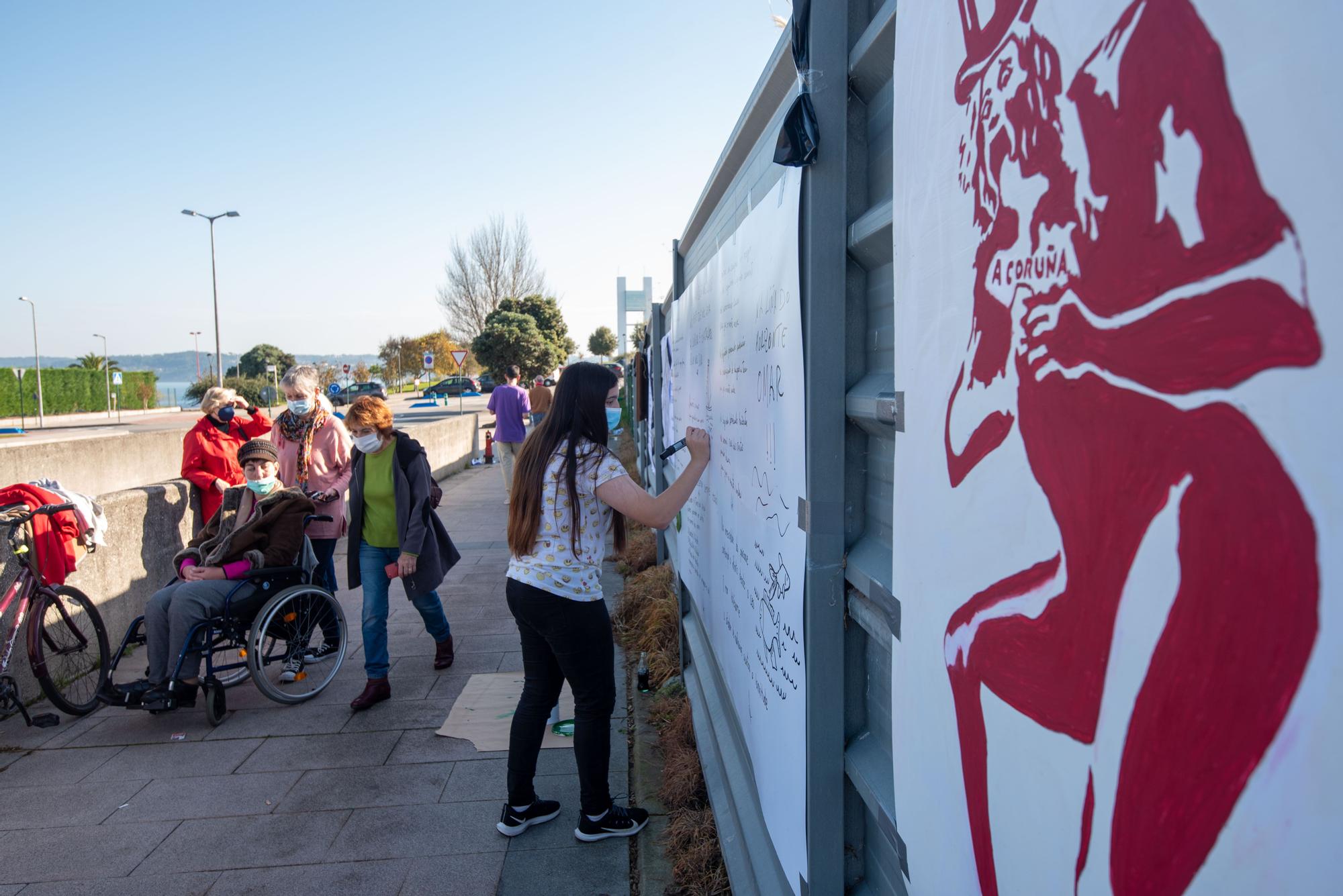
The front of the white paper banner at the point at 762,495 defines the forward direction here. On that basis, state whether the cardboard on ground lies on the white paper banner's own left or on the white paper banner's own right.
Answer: on the white paper banner's own right

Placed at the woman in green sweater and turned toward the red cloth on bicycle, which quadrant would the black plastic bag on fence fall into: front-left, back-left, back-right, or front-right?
back-left

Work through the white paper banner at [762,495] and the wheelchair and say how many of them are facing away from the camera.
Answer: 0

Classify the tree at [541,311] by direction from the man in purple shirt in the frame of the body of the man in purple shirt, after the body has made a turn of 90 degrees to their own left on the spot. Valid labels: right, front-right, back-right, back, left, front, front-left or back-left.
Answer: right

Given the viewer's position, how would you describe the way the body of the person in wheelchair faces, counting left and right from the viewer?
facing the viewer and to the left of the viewer

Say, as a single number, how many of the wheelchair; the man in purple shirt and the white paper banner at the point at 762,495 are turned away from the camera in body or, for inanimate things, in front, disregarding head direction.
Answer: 1

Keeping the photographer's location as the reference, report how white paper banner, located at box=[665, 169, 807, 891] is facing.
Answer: facing to the left of the viewer

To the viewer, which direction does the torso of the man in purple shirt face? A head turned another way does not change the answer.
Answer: away from the camera

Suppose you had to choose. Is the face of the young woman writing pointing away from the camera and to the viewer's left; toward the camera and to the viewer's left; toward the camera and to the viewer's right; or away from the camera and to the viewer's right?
away from the camera and to the viewer's right

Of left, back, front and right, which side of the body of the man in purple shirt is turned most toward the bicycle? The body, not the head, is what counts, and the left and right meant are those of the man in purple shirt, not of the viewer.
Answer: back

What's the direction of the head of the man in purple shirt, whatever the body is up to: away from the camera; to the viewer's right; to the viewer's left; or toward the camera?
away from the camera

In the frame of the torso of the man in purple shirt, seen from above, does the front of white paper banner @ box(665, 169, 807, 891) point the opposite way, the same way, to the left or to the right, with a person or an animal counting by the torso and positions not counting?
to the left

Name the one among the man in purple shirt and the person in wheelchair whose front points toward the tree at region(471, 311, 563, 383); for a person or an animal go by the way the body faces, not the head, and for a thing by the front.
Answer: the man in purple shirt

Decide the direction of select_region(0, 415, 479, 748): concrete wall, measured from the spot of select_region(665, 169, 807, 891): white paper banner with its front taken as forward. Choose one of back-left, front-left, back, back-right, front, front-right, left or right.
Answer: front-right

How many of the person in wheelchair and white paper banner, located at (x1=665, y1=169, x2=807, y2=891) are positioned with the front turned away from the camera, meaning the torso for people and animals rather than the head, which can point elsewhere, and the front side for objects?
0

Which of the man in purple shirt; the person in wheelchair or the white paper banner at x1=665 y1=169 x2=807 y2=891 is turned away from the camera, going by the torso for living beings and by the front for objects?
the man in purple shirt
